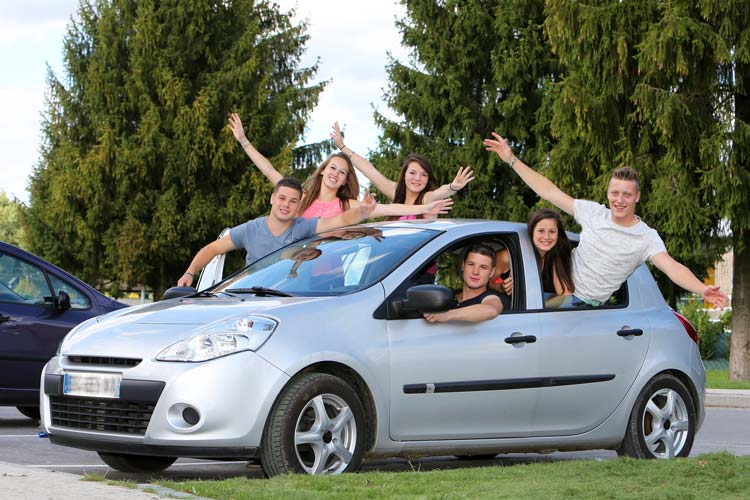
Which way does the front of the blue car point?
to the viewer's right

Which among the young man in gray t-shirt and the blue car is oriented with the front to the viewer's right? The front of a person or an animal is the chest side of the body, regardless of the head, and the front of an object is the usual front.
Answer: the blue car

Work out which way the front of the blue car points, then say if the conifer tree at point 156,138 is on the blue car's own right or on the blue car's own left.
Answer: on the blue car's own left

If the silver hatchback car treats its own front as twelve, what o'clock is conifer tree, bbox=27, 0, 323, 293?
The conifer tree is roughly at 4 o'clock from the silver hatchback car.

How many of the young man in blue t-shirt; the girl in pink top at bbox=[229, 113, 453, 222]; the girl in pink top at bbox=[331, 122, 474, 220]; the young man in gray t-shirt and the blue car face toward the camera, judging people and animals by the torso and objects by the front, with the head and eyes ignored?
4

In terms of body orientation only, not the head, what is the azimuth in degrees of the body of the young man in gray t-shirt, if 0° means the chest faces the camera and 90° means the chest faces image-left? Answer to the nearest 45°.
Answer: approximately 0°

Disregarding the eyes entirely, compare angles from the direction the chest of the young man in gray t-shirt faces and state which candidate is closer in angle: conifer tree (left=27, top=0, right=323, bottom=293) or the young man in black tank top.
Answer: the young man in black tank top

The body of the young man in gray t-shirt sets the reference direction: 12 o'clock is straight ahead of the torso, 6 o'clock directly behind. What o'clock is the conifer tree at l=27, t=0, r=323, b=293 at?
The conifer tree is roughly at 5 o'clock from the young man in gray t-shirt.

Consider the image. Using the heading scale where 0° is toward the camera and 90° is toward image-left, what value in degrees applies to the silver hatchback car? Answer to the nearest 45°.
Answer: approximately 45°

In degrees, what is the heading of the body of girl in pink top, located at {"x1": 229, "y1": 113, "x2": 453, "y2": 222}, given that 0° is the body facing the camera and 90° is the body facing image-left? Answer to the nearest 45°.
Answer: approximately 0°
